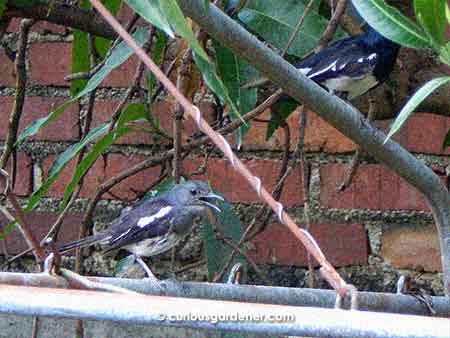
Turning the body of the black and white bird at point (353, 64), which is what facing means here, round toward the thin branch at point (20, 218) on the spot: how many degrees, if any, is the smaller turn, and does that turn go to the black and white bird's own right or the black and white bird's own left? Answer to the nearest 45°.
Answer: approximately 180°

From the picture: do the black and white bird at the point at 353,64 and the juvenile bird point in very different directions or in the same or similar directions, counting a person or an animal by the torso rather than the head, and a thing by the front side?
same or similar directions

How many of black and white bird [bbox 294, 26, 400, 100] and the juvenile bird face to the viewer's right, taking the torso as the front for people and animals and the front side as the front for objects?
2

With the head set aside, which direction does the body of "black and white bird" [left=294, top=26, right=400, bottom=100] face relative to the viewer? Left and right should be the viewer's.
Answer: facing to the right of the viewer

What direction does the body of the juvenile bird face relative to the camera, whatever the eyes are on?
to the viewer's right

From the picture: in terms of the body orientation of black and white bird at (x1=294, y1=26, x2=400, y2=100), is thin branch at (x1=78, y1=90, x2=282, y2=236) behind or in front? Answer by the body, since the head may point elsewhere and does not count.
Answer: behind

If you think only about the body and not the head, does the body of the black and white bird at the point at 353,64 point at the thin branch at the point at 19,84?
no

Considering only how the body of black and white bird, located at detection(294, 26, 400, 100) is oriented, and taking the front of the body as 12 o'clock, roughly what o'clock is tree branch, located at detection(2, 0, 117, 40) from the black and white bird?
The tree branch is roughly at 5 o'clock from the black and white bird.

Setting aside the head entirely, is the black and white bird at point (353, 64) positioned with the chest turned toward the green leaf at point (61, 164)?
no
